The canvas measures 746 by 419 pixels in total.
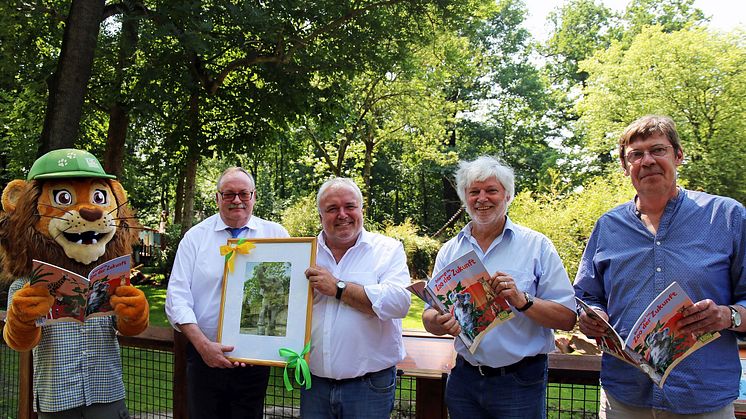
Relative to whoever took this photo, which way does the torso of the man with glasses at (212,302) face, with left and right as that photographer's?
facing the viewer

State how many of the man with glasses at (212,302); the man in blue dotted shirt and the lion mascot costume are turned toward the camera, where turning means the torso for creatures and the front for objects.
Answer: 3

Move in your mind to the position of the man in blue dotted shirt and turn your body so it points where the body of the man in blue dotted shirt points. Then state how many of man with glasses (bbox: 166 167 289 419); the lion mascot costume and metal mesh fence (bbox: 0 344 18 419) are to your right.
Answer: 3

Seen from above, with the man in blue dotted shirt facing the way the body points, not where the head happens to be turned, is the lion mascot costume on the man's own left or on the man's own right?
on the man's own right

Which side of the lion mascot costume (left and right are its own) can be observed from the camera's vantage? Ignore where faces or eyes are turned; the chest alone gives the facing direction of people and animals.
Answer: front

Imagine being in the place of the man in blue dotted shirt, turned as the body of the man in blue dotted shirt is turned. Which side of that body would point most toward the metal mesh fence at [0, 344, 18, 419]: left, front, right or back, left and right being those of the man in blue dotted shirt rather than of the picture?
right

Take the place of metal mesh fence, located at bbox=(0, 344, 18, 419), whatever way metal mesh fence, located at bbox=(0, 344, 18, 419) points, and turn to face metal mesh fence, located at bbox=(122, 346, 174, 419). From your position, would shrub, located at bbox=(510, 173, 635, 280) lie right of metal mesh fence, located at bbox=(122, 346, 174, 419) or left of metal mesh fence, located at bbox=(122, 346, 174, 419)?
left

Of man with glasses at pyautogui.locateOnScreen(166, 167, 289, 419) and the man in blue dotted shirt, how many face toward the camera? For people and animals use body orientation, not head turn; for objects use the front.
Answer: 2

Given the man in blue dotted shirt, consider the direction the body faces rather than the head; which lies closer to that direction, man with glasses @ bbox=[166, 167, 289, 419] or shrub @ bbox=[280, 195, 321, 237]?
the man with glasses
